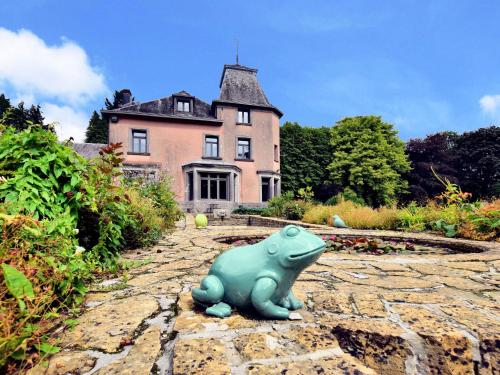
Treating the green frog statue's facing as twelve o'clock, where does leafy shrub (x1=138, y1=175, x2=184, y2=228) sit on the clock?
The leafy shrub is roughly at 8 o'clock from the green frog statue.

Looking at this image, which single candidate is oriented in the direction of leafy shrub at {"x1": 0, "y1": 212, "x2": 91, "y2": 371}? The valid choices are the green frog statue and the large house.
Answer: the large house

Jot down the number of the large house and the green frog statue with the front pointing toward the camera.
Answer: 1

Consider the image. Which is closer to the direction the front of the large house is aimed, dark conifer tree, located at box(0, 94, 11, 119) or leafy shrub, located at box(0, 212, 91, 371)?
the leafy shrub

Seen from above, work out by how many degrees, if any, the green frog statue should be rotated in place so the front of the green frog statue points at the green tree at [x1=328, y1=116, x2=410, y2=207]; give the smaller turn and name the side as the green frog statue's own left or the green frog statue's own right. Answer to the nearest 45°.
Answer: approximately 90° to the green frog statue's own left

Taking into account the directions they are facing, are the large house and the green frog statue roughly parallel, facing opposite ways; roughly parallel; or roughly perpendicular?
roughly perpendicular

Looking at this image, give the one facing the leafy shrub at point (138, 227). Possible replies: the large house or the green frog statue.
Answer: the large house

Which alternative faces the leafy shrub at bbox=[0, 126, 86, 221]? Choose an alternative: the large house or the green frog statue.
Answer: the large house

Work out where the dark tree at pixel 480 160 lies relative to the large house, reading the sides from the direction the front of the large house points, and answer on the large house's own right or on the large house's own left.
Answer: on the large house's own left

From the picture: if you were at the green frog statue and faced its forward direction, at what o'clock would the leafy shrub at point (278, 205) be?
The leafy shrub is roughly at 9 o'clock from the green frog statue.

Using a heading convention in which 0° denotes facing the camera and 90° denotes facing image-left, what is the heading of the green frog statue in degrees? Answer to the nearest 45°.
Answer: approximately 270°

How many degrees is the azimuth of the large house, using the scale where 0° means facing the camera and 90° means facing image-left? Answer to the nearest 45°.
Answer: approximately 0°

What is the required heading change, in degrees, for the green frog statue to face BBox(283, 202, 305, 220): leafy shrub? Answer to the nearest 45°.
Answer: approximately 90° to its left
